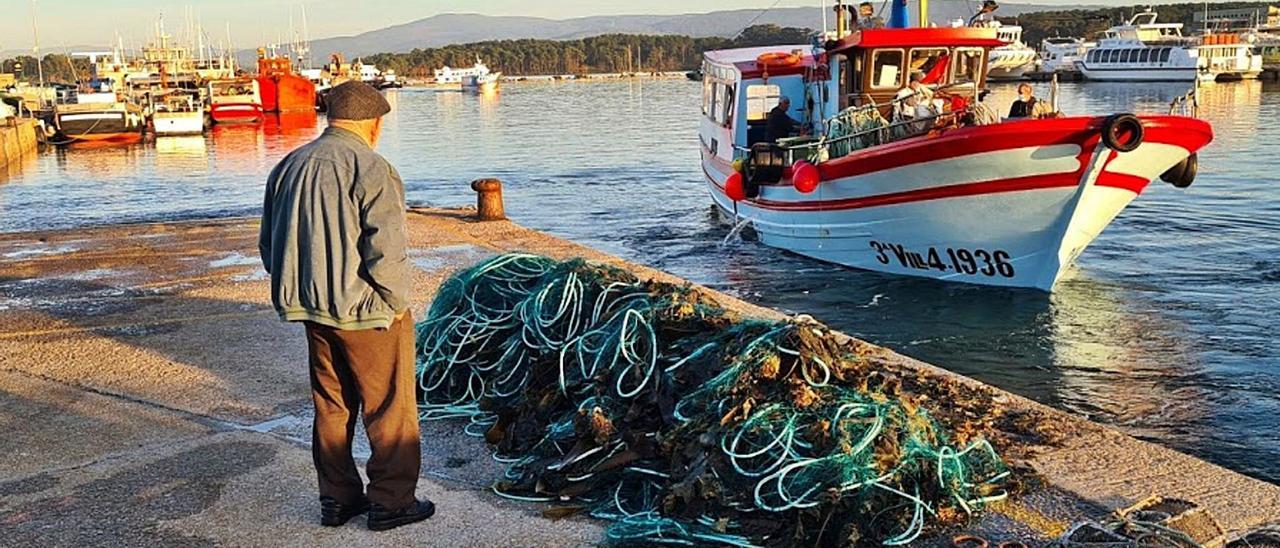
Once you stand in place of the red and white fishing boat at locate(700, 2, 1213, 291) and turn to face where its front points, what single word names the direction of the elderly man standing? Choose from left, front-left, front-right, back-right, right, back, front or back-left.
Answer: front-right

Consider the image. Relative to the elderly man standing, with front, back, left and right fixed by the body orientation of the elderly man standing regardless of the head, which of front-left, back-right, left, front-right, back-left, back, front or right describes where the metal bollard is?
front-left

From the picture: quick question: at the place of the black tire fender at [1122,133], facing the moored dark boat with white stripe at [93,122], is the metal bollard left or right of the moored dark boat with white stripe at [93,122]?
left

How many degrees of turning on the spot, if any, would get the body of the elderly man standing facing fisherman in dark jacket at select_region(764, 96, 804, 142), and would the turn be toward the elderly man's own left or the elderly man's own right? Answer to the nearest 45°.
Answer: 0° — they already face them

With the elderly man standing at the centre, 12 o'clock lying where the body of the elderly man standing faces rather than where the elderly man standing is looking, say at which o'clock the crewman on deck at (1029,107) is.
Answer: The crewman on deck is roughly at 12 o'clock from the elderly man standing.

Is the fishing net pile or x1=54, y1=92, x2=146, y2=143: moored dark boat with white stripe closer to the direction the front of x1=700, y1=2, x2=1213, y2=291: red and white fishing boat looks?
the fishing net pile

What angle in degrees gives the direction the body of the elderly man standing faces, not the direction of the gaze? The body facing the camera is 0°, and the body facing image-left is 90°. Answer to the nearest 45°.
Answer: approximately 225°

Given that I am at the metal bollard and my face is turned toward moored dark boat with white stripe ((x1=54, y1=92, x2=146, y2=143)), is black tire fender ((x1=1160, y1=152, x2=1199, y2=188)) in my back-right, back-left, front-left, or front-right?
back-right

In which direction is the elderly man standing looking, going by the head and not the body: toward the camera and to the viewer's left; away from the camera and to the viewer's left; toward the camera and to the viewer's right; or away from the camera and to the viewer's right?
away from the camera and to the viewer's right

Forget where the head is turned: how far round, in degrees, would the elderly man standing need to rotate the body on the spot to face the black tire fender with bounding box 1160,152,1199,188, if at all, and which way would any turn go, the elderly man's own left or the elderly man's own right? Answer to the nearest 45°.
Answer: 0° — they already face it

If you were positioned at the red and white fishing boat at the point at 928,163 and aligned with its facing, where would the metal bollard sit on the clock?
The metal bollard is roughly at 4 o'clock from the red and white fishing boat.

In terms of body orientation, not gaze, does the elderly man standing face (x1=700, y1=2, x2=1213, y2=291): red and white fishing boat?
yes

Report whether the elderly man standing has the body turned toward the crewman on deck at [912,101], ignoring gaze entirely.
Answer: yes
